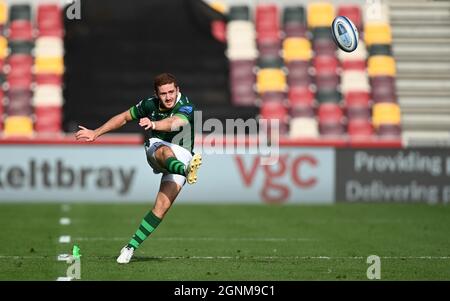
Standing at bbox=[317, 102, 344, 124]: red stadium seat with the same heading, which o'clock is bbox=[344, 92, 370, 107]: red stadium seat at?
bbox=[344, 92, 370, 107]: red stadium seat is roughly at 8 o'clock from bbox=[317, 102, 344, 124]: red stadium seat.

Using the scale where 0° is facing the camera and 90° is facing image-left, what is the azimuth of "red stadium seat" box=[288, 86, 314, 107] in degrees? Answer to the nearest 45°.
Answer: approximately 0°

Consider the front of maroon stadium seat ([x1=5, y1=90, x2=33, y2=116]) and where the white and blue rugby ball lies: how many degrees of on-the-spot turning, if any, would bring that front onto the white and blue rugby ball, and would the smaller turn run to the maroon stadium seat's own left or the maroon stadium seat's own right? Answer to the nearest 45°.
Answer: approximately 45° to the maroon stadium seat's own left

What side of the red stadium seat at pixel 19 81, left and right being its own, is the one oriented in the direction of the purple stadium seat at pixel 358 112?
left

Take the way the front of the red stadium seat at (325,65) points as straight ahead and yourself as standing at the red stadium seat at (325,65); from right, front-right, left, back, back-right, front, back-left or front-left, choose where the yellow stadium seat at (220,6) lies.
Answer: right

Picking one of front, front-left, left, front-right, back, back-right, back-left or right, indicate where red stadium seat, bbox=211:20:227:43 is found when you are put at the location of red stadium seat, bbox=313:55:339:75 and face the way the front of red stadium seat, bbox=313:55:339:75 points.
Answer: right
